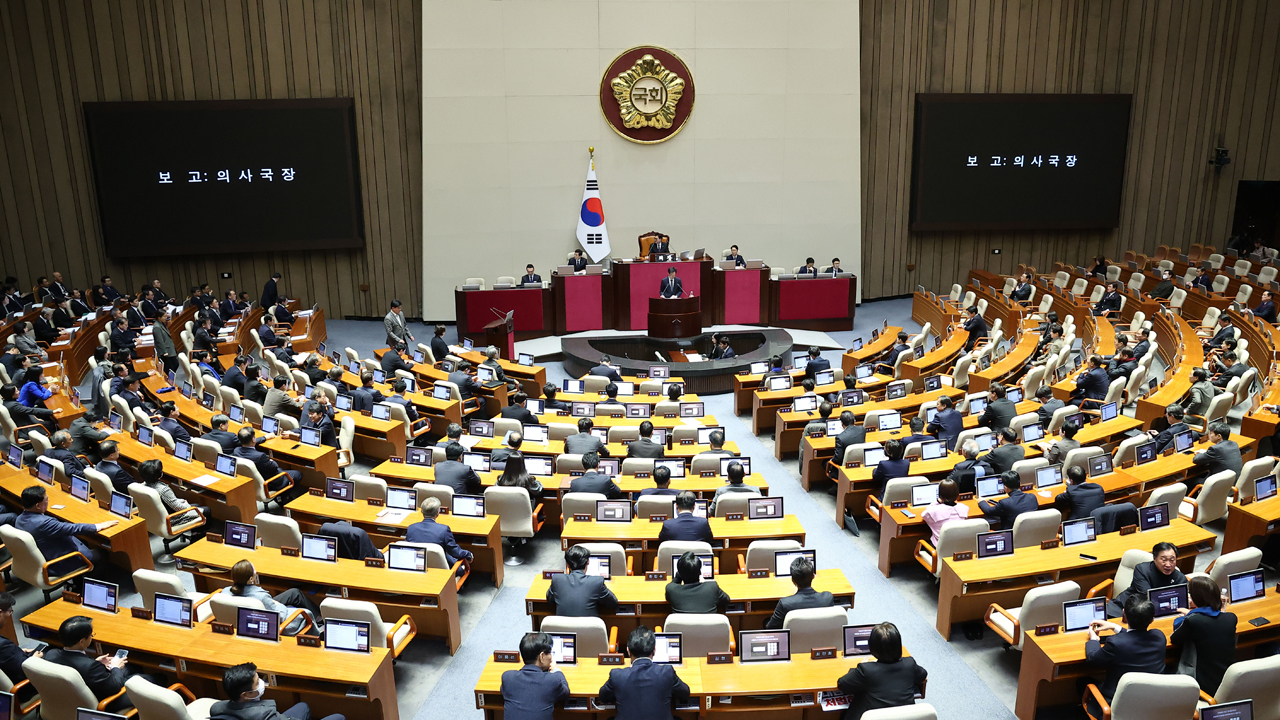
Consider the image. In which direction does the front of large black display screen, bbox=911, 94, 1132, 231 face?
toward the camera

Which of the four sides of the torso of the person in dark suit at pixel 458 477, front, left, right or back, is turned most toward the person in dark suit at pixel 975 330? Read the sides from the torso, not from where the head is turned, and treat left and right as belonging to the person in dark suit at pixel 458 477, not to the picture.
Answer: front

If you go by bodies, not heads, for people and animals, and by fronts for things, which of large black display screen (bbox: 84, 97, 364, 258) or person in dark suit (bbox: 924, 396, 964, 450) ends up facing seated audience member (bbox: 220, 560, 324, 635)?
the large black display screen

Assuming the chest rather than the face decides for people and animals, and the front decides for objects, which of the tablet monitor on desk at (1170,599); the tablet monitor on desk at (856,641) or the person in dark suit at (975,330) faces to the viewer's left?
the person in dark suit

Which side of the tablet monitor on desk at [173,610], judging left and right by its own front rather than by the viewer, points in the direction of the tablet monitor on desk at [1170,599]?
left

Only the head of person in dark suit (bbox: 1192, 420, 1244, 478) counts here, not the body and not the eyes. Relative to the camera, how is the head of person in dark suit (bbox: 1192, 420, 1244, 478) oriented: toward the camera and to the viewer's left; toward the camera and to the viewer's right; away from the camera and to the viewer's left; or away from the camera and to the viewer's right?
away from the camera and to the viewer's left

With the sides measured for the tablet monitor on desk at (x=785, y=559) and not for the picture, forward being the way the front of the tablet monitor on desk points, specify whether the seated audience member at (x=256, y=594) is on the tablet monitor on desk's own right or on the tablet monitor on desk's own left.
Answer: on the tablet monitor on desk's own right

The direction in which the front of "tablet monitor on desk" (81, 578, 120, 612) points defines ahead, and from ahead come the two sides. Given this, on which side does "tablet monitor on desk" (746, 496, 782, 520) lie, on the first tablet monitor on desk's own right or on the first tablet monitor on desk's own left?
on the first tablet monitor on desk's own left

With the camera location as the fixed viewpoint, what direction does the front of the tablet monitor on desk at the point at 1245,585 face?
facing the viewer and to the right of the viewer

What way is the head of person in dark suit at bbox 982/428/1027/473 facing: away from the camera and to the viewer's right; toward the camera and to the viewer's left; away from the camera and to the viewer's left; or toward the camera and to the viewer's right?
away from the camera and to the viewer's left

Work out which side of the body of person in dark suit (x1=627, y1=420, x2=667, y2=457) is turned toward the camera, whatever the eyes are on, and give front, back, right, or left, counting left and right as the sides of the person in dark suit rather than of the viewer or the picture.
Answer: back

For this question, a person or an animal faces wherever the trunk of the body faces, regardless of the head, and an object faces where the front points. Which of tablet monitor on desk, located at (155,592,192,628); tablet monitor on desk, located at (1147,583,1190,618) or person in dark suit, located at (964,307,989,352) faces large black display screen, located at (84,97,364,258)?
the person in dark suit

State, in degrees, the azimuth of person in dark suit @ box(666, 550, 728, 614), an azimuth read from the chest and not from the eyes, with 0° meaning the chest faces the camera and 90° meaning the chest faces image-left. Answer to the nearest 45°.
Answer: approximately 180°

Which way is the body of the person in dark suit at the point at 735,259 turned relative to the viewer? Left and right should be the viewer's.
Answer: facing the viewer

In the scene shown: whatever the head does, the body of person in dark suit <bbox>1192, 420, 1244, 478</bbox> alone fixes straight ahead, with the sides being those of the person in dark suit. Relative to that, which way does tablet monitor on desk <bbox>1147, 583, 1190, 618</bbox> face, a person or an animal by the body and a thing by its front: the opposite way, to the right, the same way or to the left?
the opposite way

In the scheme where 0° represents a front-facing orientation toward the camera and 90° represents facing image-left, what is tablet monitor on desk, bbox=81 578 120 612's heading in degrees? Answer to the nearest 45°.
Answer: approximately 45°

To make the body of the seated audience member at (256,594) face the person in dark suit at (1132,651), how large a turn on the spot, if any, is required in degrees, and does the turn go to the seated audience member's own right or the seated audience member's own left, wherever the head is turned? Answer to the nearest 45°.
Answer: approximately 90° to the seated audience member's own right
